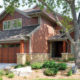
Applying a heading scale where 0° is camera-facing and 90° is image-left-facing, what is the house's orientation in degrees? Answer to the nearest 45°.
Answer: approximately 45°
